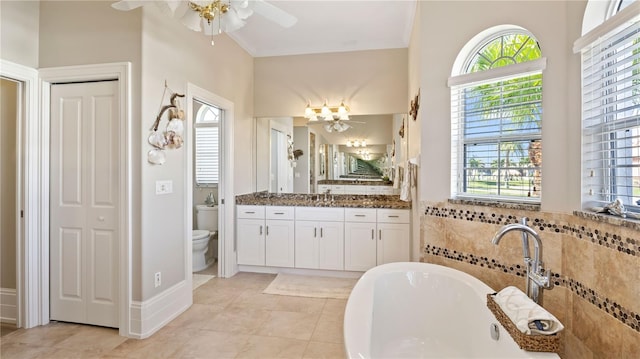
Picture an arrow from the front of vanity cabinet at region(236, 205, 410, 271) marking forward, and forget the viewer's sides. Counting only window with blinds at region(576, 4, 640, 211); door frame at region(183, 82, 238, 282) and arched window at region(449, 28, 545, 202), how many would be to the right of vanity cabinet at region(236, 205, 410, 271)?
1

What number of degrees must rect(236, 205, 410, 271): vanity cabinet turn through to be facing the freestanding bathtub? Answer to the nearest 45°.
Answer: approximately 45° to its left

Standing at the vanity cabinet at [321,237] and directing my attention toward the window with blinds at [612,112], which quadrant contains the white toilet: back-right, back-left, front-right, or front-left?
back-right

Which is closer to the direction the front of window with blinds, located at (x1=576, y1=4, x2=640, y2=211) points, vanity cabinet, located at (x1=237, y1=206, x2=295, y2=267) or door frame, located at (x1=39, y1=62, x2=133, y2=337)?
the door frame

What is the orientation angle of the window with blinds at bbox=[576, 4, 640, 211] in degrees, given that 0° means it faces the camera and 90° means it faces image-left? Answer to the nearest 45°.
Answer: approximately 45°

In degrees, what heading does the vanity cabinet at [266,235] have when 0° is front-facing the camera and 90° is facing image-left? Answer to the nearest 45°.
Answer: approximately 0°

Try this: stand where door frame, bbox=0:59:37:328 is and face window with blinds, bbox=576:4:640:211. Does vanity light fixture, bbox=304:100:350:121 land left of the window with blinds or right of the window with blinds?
left

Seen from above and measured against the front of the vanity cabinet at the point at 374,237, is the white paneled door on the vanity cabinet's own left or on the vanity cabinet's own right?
on the vanity cabinet's own right

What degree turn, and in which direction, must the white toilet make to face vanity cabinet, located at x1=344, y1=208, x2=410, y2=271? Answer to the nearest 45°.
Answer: approximately 90° to its left

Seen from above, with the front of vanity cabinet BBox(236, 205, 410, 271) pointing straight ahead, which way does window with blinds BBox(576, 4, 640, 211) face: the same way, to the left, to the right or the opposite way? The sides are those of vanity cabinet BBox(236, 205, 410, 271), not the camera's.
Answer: to the right

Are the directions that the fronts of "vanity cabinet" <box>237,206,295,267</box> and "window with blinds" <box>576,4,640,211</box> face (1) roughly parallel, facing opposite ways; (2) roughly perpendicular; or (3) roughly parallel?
roughly perpendicular

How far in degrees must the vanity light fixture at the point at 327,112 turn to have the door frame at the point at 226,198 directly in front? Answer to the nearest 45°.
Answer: approximately 90° to its right
